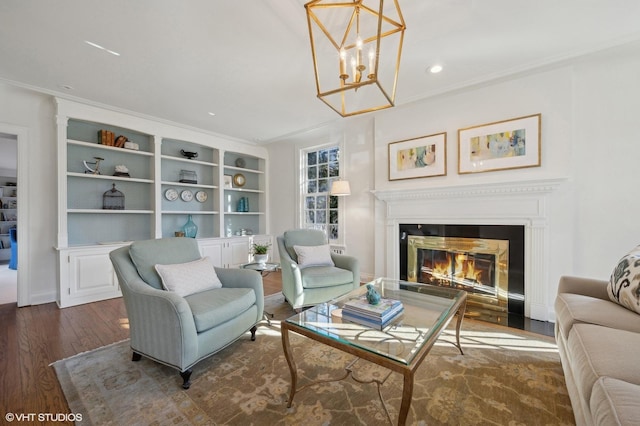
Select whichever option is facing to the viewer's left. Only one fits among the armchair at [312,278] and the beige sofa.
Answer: the beige sofa

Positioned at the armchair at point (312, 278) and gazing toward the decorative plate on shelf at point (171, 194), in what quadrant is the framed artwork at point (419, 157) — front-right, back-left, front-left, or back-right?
back-right

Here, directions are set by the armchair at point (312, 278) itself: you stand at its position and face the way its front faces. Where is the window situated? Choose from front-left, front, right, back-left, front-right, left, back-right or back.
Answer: back-left

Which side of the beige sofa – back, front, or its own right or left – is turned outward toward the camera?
left

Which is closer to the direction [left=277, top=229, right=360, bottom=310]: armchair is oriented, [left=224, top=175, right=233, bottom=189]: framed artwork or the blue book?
the blue book

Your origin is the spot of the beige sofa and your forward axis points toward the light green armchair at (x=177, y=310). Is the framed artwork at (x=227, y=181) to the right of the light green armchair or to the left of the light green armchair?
right

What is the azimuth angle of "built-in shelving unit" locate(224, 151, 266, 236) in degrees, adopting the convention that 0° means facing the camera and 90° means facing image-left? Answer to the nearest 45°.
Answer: approximately 315°
